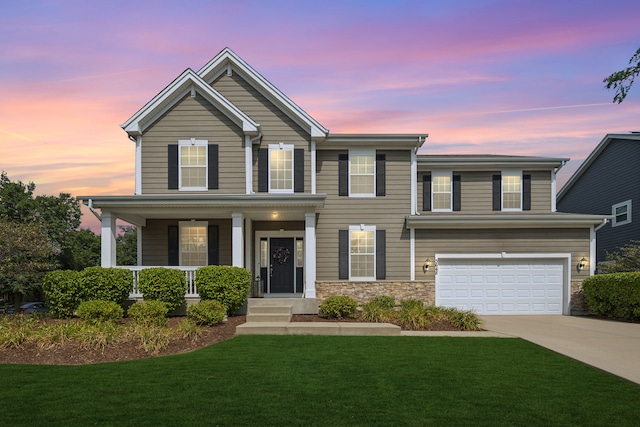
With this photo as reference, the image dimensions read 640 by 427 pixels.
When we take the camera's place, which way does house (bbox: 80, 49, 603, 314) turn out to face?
facing the viewer

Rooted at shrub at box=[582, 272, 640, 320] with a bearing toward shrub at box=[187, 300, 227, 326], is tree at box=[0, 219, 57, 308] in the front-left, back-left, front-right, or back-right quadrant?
front-right

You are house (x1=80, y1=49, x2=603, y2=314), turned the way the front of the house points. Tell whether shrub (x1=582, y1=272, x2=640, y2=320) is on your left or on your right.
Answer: on your left

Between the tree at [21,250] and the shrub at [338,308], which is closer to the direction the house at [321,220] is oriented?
the shrub

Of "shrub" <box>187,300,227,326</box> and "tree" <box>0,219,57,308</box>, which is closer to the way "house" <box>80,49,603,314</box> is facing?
the shrub

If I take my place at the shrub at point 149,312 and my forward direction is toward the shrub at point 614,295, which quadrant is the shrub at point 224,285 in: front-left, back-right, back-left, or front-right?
front-left
